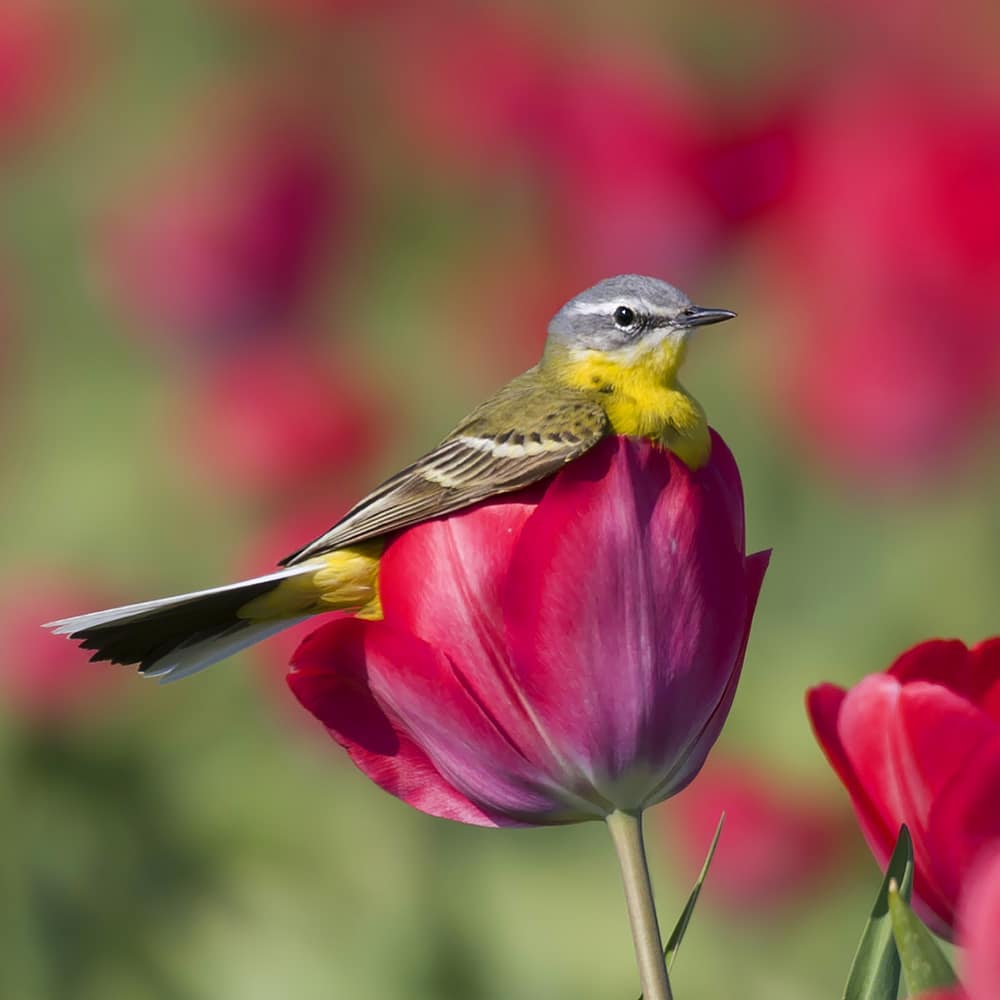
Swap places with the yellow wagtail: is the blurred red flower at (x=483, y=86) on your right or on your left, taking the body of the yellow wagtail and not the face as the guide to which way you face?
on your left

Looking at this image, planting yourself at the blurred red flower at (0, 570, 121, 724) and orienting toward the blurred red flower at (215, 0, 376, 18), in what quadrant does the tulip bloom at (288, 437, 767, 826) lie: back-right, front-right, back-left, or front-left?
back-right

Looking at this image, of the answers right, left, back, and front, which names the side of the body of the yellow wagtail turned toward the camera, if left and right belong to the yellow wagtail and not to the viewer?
right

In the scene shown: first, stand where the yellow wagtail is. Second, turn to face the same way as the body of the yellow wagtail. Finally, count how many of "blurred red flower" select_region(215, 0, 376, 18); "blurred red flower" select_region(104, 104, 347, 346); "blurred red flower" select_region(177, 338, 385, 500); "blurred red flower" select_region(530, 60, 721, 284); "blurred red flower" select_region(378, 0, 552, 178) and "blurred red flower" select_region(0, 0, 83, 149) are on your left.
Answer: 6

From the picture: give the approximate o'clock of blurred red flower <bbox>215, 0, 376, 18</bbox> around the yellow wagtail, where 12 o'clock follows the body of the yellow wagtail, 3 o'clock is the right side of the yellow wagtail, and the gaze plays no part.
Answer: The blurred red flower is roughly at 9 o'clock from the yellow wagtail.

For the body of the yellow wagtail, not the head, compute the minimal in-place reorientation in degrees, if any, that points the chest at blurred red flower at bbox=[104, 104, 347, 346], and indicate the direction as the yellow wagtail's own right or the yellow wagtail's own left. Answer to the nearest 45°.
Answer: approximately 90° to the yellow wagtail's own left

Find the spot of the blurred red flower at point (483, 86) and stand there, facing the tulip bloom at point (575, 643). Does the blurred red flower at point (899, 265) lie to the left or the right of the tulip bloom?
left

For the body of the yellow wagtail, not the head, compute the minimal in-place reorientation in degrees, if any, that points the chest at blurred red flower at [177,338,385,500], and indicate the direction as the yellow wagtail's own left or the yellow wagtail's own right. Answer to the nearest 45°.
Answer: approximately 90° to the yellow wagtail's own left

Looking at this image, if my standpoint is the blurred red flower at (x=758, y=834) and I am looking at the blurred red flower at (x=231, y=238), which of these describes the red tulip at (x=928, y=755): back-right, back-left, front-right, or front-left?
back-left

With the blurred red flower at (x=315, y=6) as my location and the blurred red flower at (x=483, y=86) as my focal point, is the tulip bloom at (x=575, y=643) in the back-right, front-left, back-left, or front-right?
front-right
